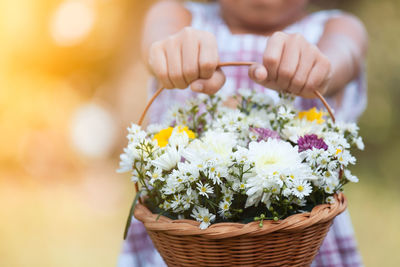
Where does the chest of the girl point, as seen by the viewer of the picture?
toward the camera

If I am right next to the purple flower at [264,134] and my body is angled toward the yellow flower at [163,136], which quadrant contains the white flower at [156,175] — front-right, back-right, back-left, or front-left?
front-left

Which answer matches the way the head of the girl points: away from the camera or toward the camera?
toward the camera
